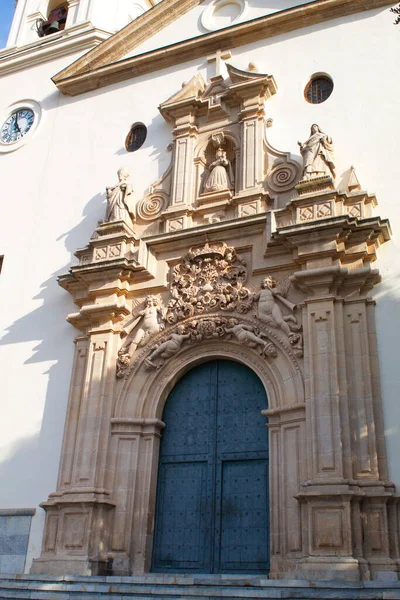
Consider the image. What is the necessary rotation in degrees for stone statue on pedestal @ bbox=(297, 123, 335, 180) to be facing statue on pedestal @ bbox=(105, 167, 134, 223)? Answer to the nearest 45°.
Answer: approximately 90° to its right

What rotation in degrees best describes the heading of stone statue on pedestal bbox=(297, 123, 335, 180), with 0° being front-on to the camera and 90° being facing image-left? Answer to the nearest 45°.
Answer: approximately 0°

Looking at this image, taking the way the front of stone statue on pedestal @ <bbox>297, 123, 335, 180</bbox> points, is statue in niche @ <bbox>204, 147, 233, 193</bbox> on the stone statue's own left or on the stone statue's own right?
on the stone statue's own right
